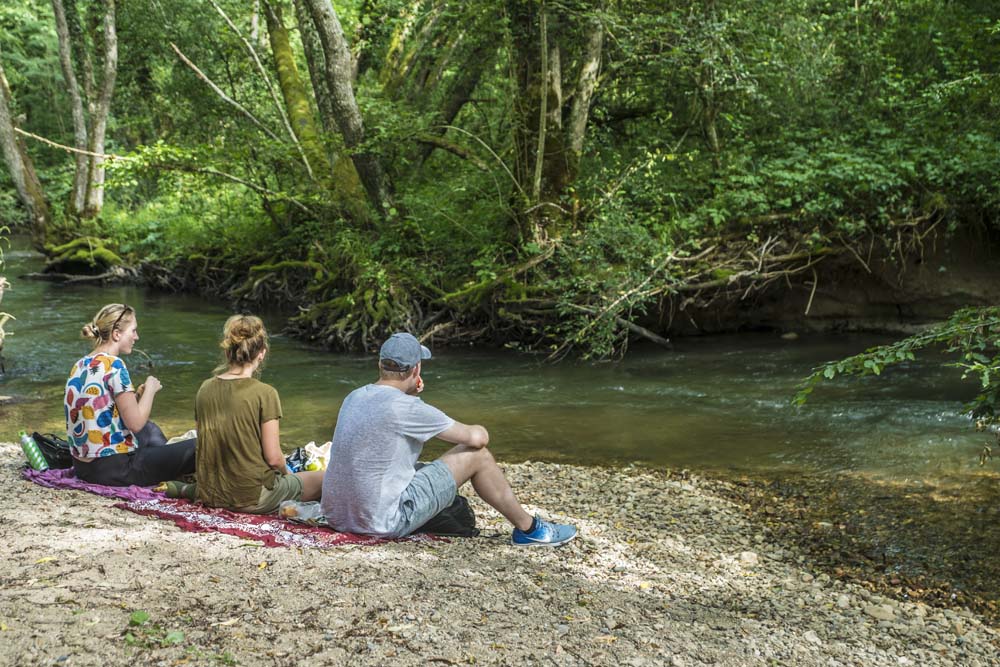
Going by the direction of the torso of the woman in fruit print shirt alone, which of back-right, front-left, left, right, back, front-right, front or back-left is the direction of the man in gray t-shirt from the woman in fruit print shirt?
right

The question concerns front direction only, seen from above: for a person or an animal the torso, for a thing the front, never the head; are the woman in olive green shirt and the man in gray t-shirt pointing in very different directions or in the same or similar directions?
same or similar directions

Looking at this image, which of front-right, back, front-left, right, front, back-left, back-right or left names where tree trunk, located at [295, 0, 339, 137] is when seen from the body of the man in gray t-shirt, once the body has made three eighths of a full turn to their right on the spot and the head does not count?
back

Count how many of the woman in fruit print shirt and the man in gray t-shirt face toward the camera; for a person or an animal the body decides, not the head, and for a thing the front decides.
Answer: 0

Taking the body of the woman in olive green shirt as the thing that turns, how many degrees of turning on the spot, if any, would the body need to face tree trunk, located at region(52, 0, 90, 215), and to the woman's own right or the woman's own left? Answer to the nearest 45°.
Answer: approximately 45° to the woman's own left

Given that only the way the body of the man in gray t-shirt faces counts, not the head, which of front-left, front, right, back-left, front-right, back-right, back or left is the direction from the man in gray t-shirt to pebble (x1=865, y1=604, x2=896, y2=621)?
front-right

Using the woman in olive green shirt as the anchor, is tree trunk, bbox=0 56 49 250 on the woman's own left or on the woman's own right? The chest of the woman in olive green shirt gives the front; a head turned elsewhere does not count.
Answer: on the woman's own left

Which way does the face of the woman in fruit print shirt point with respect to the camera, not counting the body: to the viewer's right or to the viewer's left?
to the viewer's right

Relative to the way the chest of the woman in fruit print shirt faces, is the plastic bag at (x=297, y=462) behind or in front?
in front

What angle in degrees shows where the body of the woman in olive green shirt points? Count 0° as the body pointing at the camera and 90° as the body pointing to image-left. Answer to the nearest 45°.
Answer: approximately 225°

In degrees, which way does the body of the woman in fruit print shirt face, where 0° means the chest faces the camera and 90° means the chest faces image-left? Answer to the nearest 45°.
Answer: approximately 225°

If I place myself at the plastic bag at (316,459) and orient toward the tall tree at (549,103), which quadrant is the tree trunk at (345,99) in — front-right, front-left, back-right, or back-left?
front-left

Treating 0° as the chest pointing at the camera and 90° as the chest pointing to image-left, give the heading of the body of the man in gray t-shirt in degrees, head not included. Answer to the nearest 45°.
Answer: approximately 225°

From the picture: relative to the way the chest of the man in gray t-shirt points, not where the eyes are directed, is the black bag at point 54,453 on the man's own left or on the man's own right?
on the man's own left

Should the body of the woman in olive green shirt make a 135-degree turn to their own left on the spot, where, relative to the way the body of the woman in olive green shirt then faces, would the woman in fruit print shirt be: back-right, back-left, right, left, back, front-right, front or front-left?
front-right
